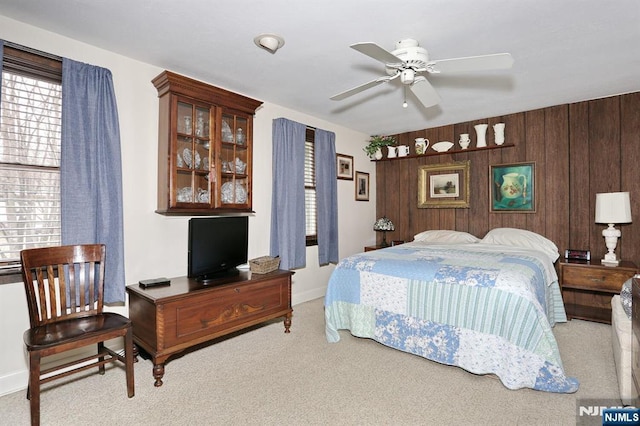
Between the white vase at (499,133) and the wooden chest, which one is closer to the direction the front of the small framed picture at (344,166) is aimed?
the white vase

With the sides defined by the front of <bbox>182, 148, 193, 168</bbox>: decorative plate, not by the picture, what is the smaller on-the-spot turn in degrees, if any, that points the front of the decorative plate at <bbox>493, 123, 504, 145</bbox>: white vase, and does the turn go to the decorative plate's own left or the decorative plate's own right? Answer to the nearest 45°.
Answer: approximately 45° to the decorative plate's own left

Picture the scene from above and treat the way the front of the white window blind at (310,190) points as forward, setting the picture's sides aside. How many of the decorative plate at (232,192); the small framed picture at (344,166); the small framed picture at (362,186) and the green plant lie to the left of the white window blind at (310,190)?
3

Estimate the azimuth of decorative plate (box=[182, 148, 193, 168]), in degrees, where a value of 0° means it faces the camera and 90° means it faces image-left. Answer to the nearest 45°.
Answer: approximately 315°

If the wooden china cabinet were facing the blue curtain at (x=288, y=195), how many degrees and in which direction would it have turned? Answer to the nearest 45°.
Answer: approximately 90° to its left

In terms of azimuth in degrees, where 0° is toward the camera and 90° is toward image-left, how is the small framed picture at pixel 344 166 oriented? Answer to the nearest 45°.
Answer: approximately 315°

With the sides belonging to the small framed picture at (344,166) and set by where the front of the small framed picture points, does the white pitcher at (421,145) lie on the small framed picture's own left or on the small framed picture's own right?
on the small framed picture's own left

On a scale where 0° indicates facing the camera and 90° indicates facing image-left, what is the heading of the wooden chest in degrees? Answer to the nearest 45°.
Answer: approximately 315°
